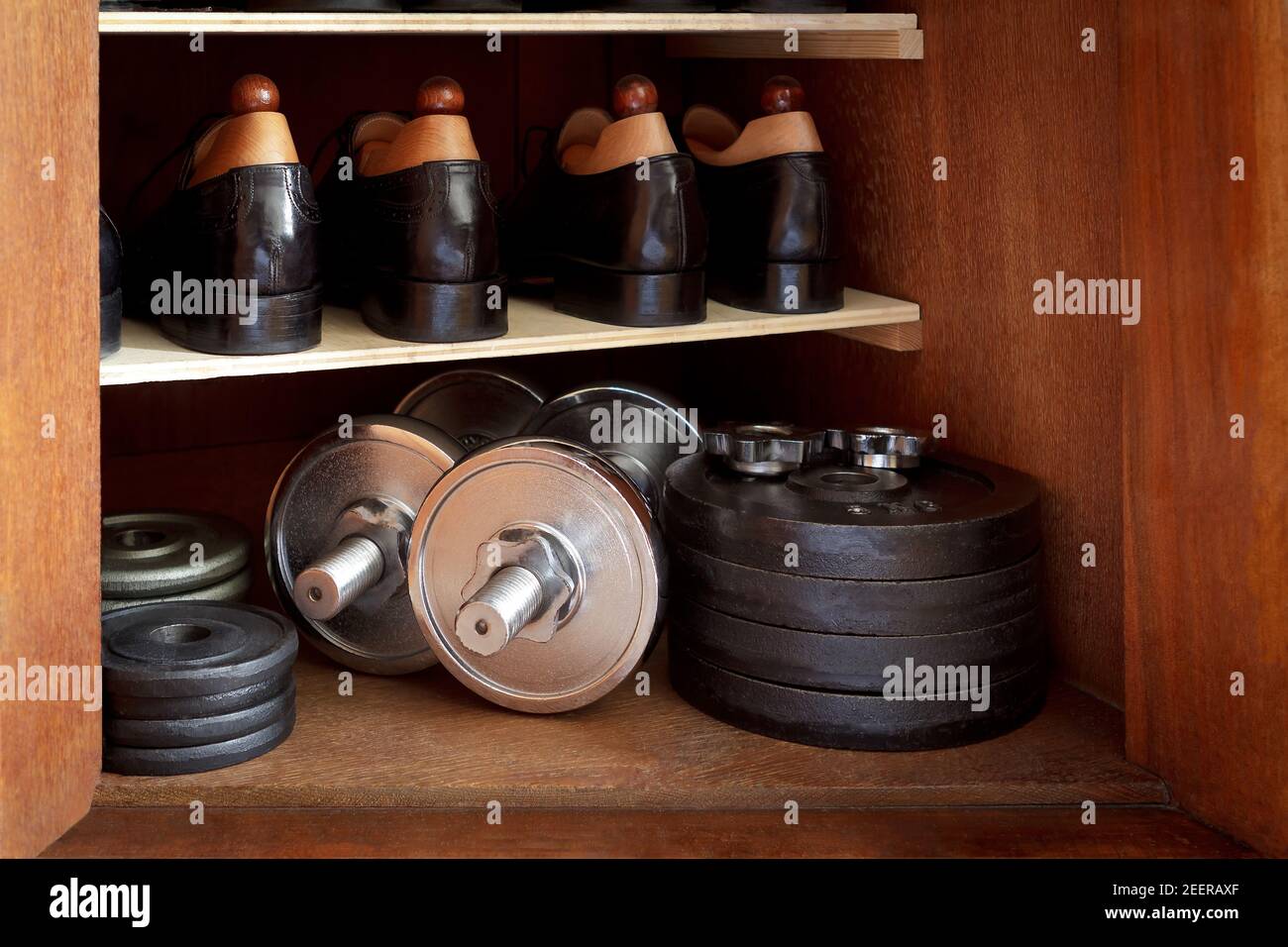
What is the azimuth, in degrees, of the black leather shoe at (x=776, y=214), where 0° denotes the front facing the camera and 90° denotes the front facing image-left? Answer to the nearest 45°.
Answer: approximately 135°

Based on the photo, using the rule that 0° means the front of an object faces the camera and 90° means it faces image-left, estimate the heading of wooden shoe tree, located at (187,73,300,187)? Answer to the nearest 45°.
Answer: approximately 135°

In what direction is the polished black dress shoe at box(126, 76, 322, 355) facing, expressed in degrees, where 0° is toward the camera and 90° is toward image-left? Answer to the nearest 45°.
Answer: approximately 135°

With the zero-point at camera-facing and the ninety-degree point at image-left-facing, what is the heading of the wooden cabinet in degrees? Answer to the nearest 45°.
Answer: approximately 0°

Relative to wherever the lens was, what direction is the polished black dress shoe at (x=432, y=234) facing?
facing away from the viewer and to the left of the viewer
